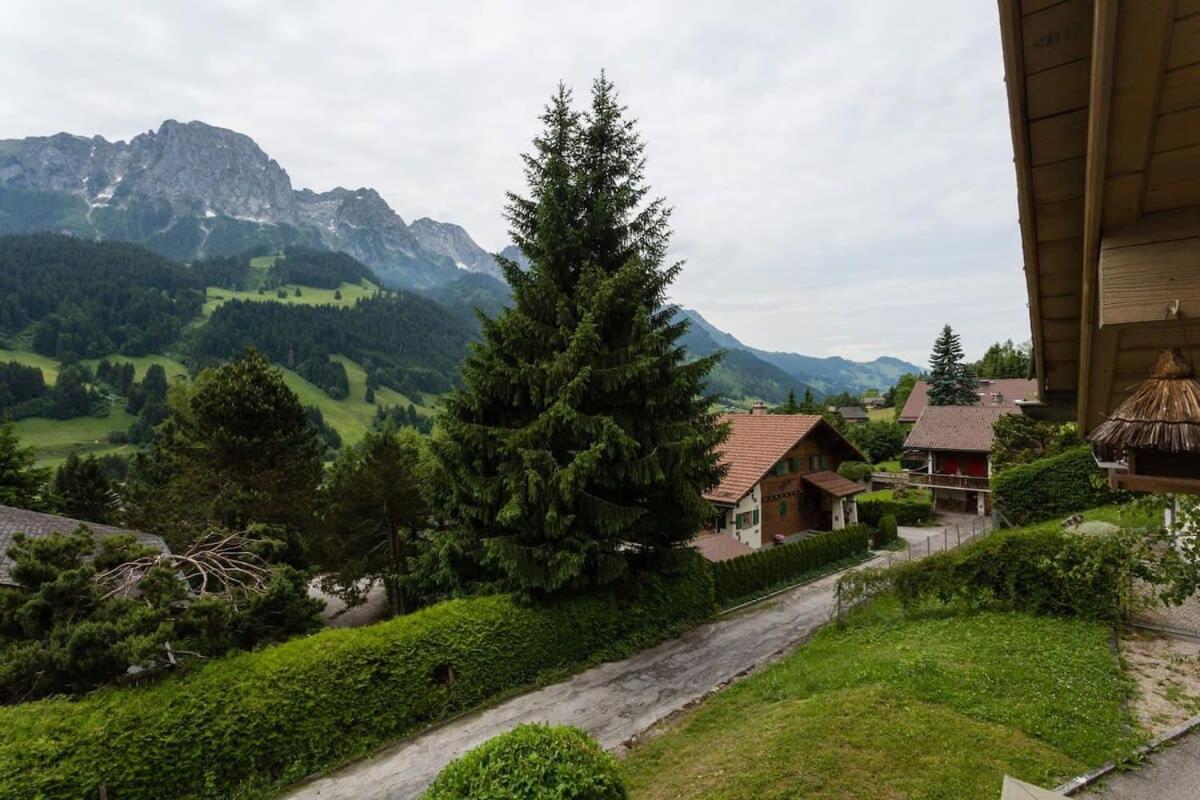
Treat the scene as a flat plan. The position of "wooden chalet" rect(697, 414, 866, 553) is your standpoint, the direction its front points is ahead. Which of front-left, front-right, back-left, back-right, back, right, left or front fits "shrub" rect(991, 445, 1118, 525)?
front-left

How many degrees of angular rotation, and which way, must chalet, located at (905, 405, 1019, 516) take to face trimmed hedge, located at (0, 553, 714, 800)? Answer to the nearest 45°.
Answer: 0° — it already faces it

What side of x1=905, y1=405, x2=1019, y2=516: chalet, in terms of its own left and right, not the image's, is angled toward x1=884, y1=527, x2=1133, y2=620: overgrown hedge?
front

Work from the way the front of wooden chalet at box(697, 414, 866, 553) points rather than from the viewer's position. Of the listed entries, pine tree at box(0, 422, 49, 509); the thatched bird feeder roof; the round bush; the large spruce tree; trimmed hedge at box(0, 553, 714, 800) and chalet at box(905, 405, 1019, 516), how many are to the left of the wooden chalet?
1

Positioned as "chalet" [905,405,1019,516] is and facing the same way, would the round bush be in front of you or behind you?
in front

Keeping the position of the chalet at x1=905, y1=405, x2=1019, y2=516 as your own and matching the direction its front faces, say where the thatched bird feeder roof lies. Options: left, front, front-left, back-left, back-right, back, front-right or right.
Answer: front

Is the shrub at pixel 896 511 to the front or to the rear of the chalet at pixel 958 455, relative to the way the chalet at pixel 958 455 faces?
to the front

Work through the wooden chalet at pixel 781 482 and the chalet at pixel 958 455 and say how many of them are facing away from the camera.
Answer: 0

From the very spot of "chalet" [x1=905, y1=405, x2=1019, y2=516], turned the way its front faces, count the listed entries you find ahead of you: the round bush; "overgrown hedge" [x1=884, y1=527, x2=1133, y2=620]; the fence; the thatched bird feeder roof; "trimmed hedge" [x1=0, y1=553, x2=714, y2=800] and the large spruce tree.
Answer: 6

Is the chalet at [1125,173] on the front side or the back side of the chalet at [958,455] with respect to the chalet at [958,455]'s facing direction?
on the front side

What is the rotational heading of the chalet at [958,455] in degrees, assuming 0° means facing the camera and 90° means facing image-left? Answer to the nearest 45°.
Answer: approximately 0°
